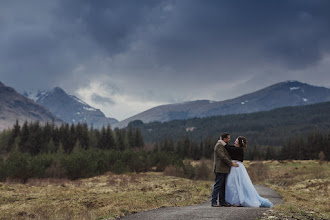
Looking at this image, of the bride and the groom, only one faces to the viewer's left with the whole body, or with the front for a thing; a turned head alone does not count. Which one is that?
the bride

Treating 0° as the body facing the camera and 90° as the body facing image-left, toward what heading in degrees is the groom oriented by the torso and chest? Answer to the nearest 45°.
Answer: approximately 270°

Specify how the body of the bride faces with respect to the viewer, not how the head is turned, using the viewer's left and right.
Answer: facing to the left of the viewer

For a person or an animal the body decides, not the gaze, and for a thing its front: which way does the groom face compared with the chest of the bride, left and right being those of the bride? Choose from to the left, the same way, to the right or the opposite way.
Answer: the opposite way

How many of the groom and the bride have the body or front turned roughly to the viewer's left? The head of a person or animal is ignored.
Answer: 1
